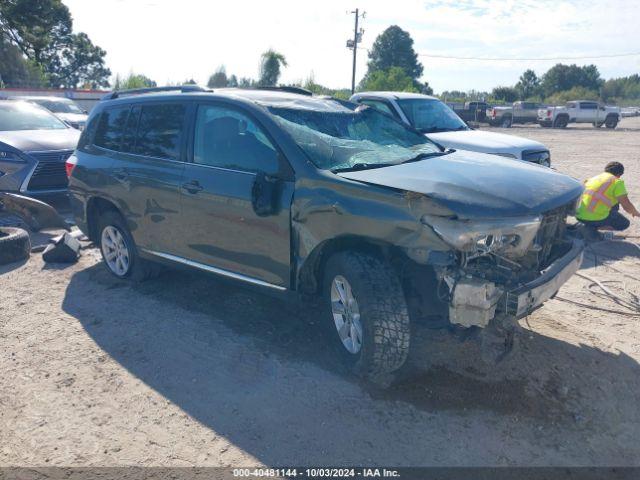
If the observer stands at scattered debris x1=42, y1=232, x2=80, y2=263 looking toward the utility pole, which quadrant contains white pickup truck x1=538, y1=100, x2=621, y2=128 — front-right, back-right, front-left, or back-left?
front-right

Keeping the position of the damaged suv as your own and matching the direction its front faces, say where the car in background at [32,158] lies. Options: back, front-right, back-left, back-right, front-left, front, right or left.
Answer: back

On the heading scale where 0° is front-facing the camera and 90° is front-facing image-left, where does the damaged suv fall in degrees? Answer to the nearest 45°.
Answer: approximately 315°

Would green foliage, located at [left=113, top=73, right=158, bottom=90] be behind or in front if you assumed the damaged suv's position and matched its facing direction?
behind

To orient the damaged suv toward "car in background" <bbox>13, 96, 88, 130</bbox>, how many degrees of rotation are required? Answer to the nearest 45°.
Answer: approximately 180°

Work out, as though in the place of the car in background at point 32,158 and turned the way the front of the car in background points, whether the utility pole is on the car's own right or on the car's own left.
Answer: on the car's own left

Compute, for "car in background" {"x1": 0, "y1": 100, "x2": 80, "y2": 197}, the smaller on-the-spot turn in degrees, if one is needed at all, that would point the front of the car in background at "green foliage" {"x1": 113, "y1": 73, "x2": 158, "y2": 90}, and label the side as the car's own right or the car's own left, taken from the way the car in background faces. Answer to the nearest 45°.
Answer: approximately 135° to the car's own left

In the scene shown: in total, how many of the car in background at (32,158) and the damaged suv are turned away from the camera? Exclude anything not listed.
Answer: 0

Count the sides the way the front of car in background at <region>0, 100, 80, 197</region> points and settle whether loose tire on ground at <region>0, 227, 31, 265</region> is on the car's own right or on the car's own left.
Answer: on the car's own right

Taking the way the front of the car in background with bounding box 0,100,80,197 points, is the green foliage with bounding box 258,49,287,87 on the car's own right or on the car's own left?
on the car's own left

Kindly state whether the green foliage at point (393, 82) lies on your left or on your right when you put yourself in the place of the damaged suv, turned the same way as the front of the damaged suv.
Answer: on your left

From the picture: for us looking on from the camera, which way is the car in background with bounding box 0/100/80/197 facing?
facing the viewer and to the right of the viewer

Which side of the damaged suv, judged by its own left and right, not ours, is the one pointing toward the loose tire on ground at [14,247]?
back

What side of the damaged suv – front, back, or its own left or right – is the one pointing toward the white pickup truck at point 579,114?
left

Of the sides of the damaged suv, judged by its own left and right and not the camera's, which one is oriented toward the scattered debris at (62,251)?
back

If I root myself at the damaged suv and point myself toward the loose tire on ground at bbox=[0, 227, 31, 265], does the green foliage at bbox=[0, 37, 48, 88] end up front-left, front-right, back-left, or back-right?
front-right

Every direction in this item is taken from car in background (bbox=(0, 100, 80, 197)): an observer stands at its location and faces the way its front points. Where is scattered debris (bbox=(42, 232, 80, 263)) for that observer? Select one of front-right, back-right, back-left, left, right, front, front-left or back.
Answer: front-right

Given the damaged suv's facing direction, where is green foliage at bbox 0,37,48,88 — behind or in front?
behind
